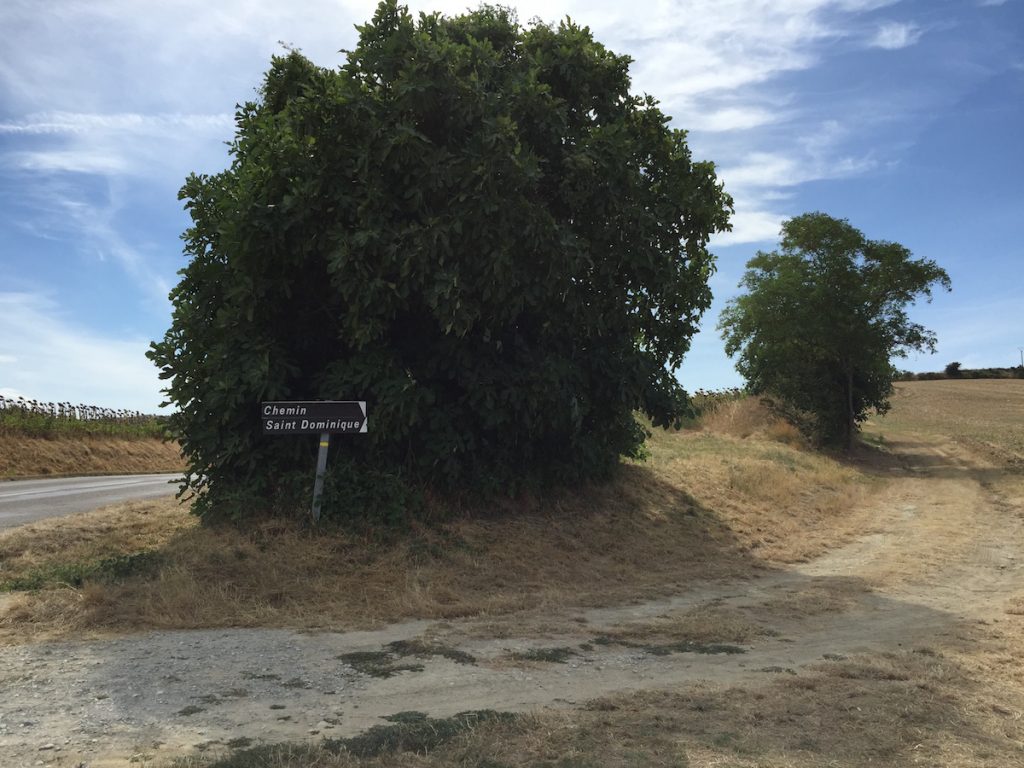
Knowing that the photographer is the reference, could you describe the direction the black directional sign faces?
facing the viewer

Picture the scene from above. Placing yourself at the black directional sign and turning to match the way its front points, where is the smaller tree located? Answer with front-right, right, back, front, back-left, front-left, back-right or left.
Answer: back-left
